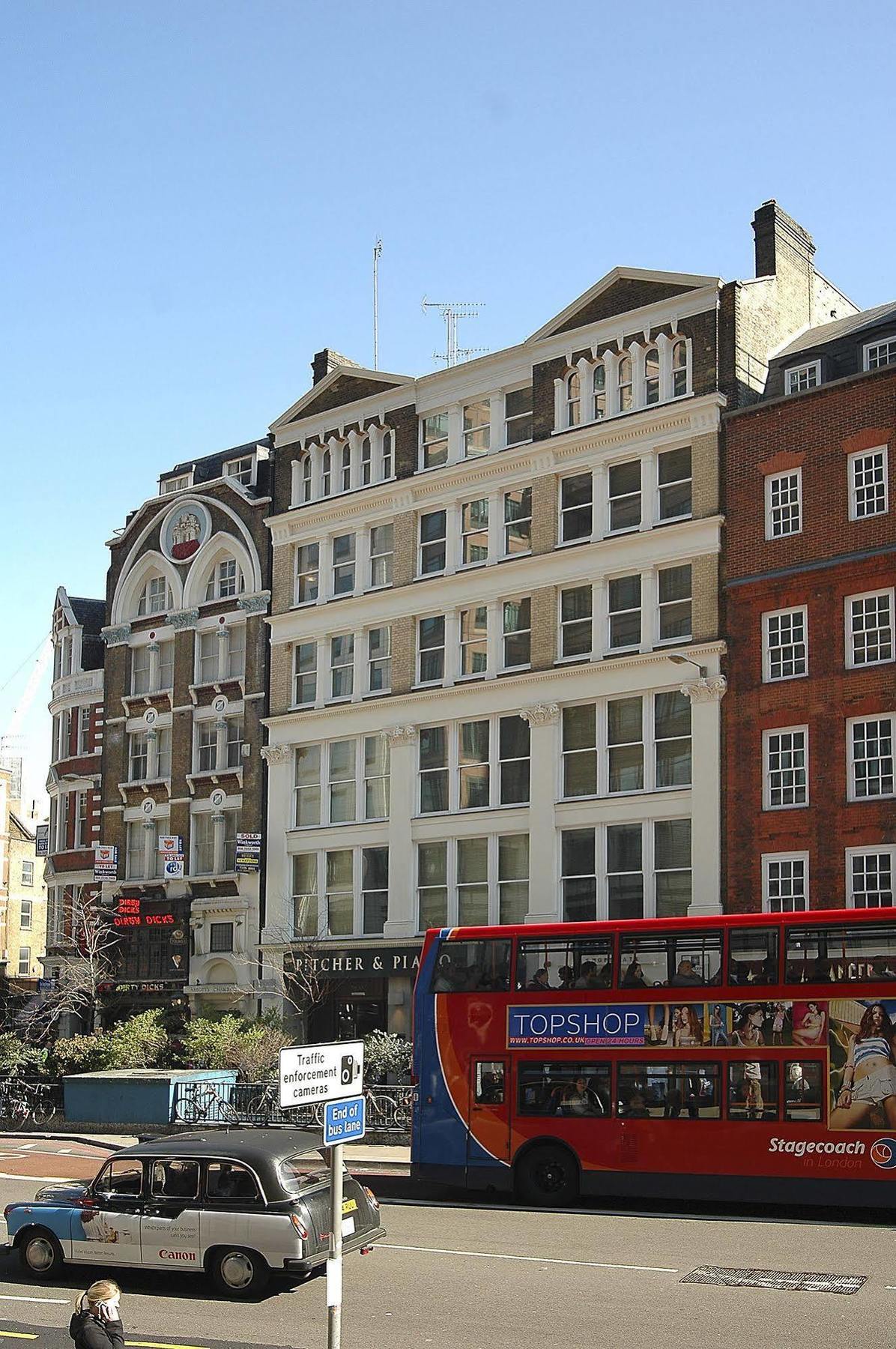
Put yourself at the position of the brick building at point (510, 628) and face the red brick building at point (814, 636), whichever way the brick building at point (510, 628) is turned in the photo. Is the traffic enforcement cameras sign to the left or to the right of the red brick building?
right

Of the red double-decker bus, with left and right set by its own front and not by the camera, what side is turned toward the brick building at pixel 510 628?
left

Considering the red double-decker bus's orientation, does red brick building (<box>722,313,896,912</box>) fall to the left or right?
on its left

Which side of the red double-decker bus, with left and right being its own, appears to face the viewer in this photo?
right
